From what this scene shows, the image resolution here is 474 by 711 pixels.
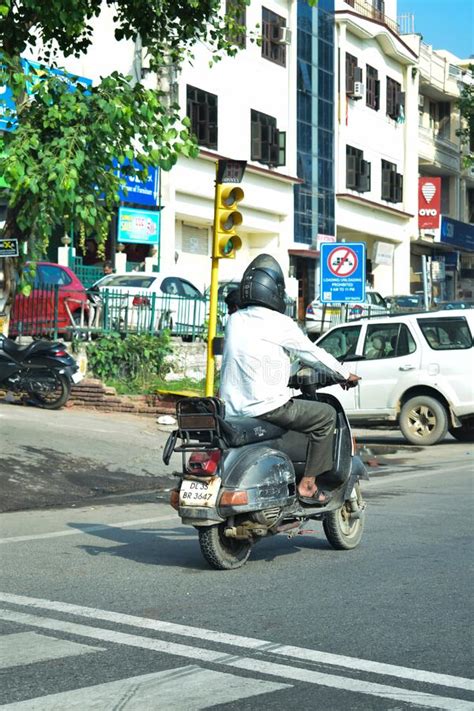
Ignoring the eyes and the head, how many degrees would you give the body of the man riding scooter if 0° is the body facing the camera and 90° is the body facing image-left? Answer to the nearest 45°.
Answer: approximately 225°

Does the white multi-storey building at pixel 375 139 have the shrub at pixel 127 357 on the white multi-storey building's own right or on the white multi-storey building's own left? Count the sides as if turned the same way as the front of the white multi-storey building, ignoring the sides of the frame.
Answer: on the white multi-storey building's own right

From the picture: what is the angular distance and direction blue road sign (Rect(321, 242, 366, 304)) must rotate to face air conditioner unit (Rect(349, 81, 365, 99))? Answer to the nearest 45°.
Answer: approximately 180°

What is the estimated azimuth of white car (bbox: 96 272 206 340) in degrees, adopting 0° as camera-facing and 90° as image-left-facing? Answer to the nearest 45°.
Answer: approximately 225°

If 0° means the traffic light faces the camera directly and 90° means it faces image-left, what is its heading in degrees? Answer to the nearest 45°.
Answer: approximately 315°

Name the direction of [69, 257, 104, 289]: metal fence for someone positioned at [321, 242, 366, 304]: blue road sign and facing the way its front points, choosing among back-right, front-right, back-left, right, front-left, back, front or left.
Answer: back-right

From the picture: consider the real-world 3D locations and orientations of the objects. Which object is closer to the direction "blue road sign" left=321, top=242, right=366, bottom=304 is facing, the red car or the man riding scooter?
the man riding scooter

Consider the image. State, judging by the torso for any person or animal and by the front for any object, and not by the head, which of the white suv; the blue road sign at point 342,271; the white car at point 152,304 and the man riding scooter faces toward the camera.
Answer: the blue road sign

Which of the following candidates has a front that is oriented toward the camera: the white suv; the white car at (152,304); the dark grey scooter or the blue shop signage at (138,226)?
the blue shop signage

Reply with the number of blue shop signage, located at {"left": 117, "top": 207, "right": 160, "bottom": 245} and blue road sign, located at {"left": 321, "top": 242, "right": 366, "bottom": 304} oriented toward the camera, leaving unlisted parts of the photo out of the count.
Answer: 2

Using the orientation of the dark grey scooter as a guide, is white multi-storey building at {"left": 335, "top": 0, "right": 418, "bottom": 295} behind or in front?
in front

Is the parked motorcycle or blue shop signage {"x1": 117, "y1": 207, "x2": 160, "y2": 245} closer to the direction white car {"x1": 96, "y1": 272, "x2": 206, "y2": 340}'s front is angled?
the blue shop signage

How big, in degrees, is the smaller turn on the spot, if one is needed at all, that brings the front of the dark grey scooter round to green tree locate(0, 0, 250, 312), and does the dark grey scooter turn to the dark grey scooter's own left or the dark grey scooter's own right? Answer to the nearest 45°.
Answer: approximately 90° to the dark grey scooter's own left

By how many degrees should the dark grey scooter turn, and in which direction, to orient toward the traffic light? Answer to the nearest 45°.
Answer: approximately 45° to its left

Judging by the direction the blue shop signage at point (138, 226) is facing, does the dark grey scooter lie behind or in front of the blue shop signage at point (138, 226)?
in front
